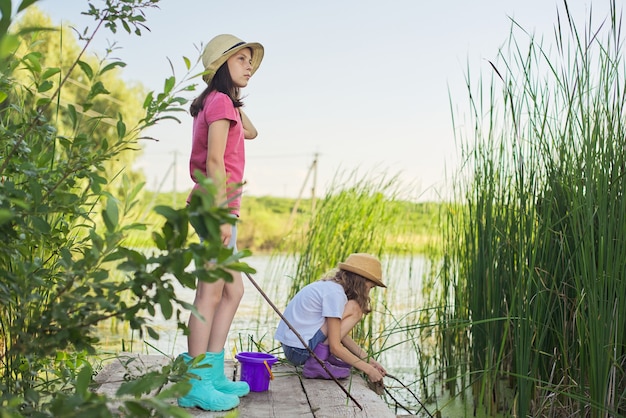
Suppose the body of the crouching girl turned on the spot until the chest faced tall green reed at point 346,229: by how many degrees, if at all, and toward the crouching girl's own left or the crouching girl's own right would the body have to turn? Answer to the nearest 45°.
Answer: approximately 90° to the crouching girl's own left

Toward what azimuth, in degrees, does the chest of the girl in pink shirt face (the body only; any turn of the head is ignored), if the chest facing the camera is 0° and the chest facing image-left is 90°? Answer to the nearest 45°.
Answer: approximately 270°

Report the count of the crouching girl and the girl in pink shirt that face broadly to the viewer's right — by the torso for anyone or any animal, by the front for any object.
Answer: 2

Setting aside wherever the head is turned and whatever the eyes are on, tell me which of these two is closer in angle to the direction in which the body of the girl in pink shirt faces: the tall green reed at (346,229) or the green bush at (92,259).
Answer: the tall green reed

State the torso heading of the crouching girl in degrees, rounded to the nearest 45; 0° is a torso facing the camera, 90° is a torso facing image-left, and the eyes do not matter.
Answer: approximately 270°

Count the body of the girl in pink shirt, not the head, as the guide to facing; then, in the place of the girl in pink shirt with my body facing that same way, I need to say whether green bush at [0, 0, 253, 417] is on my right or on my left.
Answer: on my right
